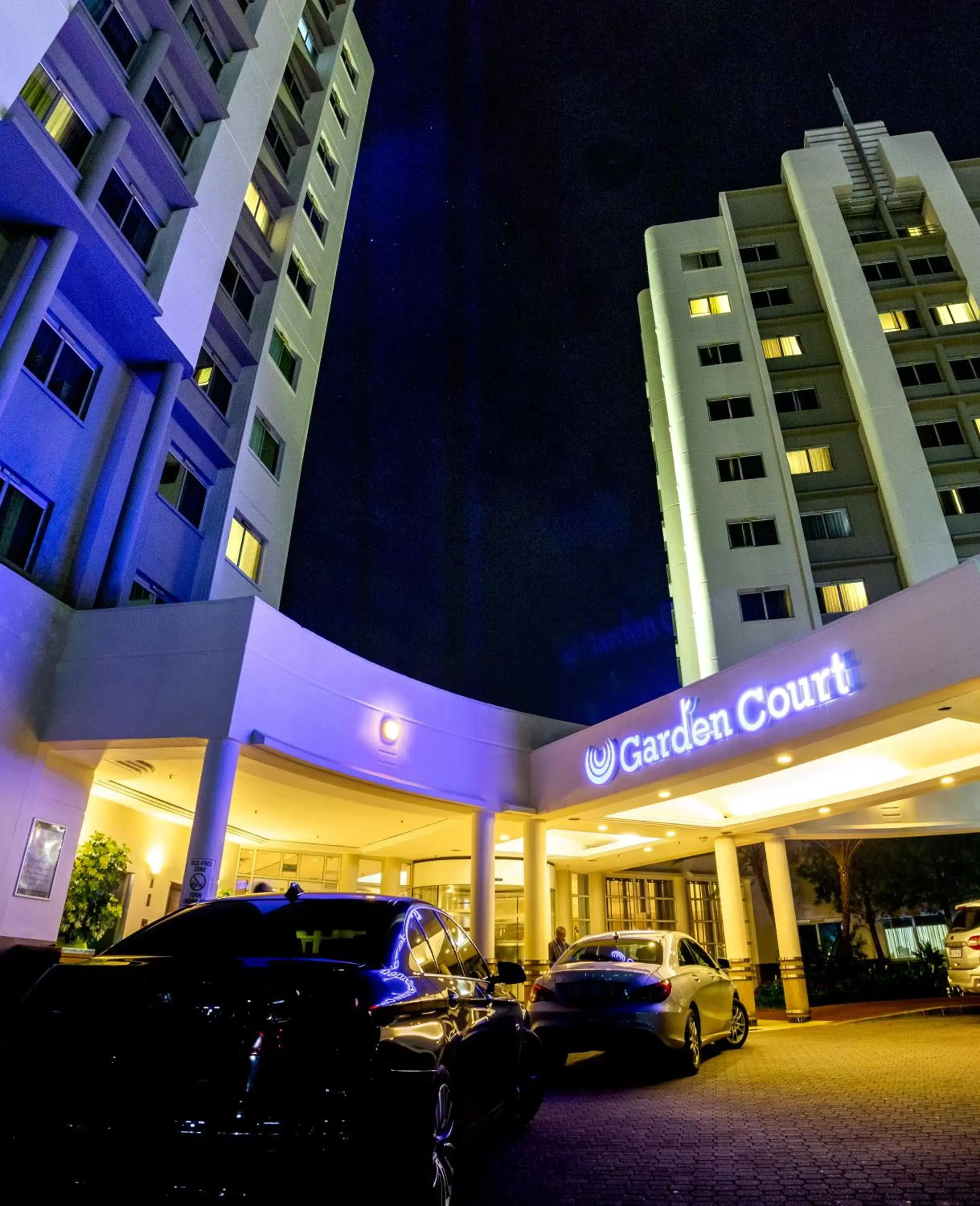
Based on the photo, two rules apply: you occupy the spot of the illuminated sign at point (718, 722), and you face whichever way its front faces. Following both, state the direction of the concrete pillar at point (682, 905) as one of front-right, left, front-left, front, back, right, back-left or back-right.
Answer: back-right

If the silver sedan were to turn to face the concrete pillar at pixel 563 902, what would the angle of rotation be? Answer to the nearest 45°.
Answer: approximately 45° to its left

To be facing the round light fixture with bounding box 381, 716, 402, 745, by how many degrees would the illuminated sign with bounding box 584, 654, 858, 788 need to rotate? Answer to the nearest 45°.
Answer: approximately 45° to its right

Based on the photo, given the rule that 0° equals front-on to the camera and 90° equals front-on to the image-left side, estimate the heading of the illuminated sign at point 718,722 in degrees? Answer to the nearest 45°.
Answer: approximately 45°

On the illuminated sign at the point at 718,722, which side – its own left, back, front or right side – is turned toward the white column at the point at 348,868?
right

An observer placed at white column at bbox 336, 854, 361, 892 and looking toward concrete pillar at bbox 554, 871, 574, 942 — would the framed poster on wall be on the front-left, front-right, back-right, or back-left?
back-right

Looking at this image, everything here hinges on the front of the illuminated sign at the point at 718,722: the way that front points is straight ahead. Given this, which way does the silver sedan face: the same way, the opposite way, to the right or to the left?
the opposite way

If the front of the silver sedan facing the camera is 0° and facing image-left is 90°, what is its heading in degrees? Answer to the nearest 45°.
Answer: approximately 225°
